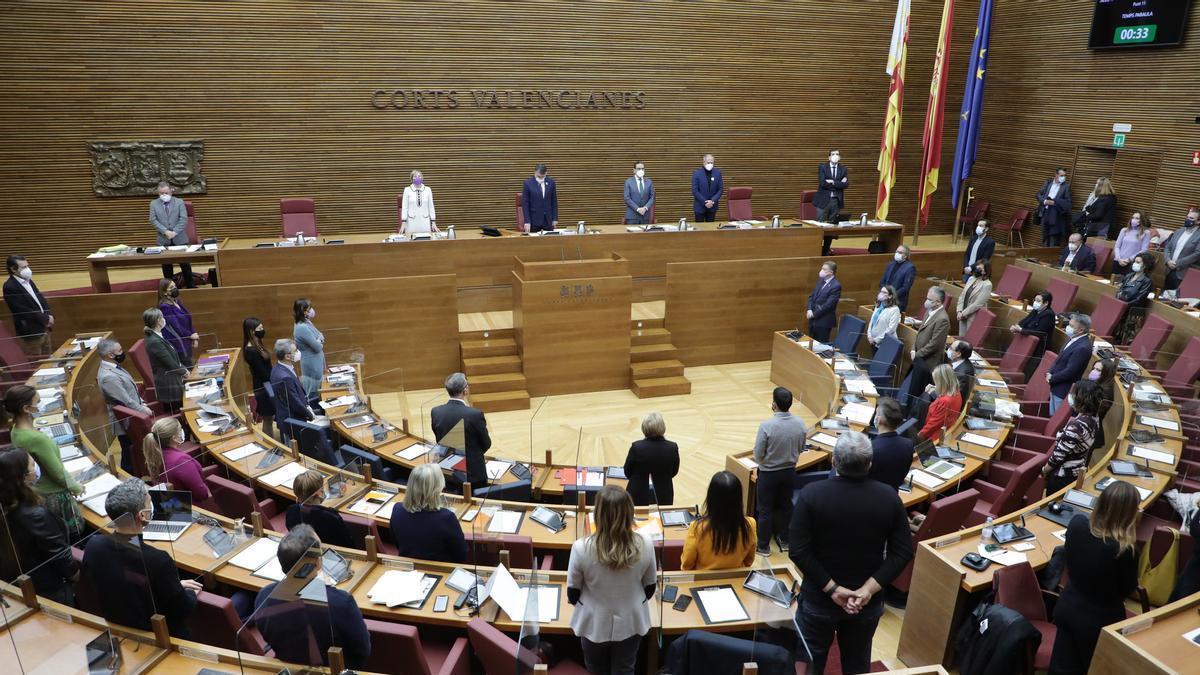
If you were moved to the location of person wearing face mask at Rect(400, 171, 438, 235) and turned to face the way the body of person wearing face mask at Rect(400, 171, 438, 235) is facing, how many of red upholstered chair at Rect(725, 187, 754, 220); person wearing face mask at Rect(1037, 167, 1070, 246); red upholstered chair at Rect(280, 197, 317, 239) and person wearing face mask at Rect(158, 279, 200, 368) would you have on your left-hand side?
2

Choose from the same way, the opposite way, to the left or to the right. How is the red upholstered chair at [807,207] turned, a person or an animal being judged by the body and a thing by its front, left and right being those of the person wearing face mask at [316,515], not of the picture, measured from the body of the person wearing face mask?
the opposite way

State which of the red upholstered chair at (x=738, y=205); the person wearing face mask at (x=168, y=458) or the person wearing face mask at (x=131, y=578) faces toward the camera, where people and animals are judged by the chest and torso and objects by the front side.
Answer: the red upholstered chair

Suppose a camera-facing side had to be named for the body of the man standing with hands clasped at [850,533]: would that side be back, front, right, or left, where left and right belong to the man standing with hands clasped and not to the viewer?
back

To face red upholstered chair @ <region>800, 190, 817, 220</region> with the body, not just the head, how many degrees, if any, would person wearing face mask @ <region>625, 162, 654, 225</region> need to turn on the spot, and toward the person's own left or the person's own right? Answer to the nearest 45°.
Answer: approximately 90° to the person's own left

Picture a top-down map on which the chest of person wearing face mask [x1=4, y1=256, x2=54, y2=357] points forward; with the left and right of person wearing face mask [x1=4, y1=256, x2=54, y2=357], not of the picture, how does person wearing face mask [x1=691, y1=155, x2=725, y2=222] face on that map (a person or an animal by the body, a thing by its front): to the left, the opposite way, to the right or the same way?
to the right

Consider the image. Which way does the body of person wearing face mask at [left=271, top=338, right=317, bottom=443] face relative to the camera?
to the viewer's right

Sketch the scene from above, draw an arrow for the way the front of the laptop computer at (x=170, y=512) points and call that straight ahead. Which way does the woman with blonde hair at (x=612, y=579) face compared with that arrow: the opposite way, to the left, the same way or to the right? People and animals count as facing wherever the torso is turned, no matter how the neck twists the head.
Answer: the opposite way

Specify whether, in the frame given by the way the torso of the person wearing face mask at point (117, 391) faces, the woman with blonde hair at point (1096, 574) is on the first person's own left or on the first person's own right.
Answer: on the first person's own right

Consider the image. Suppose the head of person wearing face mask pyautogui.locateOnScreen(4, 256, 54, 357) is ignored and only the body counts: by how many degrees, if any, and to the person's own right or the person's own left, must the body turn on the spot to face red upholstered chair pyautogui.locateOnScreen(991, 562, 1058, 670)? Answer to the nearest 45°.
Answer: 0° — they already face it

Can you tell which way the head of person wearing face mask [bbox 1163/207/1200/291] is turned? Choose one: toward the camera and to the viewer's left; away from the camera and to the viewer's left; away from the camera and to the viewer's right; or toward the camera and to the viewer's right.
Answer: toward the camera and to the viewer's left

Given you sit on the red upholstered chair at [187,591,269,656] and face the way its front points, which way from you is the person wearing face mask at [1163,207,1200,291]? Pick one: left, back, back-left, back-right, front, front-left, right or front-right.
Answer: front-right

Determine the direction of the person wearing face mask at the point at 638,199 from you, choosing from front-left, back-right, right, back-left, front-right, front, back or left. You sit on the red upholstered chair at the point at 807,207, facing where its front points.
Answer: front-right

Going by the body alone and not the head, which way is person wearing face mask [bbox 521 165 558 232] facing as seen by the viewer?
toward the camera

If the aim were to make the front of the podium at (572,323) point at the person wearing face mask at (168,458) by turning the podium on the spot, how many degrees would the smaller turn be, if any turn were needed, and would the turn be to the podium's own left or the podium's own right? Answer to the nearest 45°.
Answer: approximately 45° to the podium's own right

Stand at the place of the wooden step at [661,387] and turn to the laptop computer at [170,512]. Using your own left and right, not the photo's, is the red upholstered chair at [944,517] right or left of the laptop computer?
left

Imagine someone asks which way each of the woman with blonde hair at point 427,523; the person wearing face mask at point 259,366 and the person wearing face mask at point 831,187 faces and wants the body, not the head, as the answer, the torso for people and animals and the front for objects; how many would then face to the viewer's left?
0

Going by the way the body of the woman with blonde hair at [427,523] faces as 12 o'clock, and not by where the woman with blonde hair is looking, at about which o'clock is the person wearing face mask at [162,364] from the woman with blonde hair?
The person wearing face mask is roughly at 11 o'clock from the woman with blonde hair.

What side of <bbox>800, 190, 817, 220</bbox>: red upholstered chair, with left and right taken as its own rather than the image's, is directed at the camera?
front

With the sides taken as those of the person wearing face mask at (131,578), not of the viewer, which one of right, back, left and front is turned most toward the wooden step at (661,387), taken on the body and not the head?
front

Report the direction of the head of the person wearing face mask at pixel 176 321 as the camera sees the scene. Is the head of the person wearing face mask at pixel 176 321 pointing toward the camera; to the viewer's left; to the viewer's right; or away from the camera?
to the viewer's right

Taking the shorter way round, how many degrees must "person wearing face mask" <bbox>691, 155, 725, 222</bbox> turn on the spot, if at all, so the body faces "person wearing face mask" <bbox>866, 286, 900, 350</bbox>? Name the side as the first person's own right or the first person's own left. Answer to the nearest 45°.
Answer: approximately 45° to the first person's own left

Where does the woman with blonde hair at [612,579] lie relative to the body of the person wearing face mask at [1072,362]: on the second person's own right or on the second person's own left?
on the second person's own left

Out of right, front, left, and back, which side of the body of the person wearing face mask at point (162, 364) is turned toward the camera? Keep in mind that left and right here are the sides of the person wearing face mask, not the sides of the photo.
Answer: right
